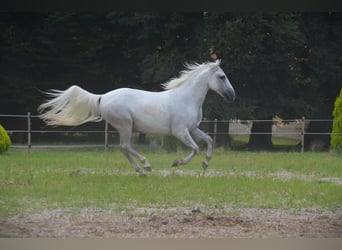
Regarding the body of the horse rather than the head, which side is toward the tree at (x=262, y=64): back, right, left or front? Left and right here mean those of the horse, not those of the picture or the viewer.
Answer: front

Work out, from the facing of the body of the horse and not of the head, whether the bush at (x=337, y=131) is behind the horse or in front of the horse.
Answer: in front

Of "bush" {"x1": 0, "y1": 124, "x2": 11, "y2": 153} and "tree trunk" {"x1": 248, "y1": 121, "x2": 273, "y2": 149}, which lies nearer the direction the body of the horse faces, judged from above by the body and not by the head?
the tree trunk

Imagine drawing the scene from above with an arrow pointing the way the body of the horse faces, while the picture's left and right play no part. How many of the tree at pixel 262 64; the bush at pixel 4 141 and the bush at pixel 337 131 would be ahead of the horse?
2

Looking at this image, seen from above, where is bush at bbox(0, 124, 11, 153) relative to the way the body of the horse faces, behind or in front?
behind

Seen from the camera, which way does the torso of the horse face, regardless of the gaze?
to the viewer's right

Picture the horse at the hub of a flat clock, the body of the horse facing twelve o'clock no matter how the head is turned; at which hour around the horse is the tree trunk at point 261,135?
The tree trunk is roughly at 10 o'clock from the horse.
